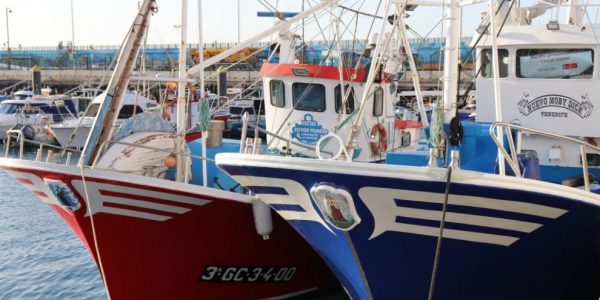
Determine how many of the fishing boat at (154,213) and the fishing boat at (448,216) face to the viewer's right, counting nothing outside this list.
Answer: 0

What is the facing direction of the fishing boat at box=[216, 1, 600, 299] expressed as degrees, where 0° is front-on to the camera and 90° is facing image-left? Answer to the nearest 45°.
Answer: approximately 45°

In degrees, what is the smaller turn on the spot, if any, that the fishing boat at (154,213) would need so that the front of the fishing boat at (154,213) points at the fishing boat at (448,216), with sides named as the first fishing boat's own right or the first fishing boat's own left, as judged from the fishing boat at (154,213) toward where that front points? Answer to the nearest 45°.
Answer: approximately 90° to the first fishing boat's own left

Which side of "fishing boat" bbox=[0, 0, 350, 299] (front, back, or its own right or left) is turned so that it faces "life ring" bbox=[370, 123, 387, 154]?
back

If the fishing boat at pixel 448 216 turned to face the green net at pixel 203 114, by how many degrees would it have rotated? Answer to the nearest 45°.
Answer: approximately 90° to its right

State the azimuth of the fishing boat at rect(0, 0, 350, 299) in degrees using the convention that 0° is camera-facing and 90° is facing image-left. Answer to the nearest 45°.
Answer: approximately 45°
